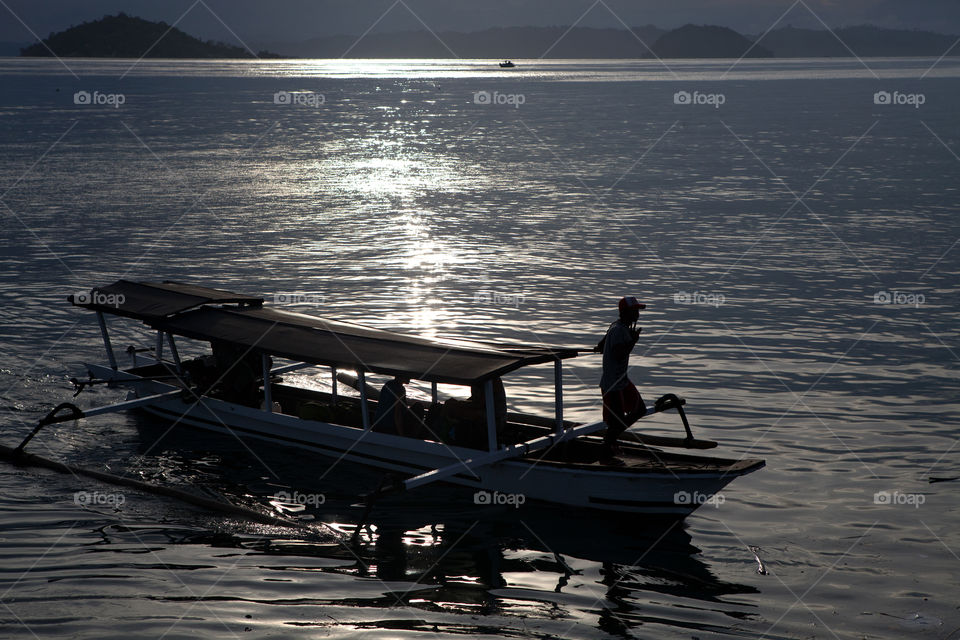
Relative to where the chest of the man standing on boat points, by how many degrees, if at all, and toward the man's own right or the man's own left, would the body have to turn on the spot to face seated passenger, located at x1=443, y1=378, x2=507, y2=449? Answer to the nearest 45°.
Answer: approximately 180°

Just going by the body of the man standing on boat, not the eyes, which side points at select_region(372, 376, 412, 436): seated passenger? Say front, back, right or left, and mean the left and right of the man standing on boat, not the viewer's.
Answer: back

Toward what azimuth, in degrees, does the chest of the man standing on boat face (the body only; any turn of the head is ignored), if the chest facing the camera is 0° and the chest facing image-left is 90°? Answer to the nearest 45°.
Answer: approximately 270°

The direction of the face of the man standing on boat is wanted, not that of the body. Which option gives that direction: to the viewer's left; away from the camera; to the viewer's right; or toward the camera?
to the viewer's right
